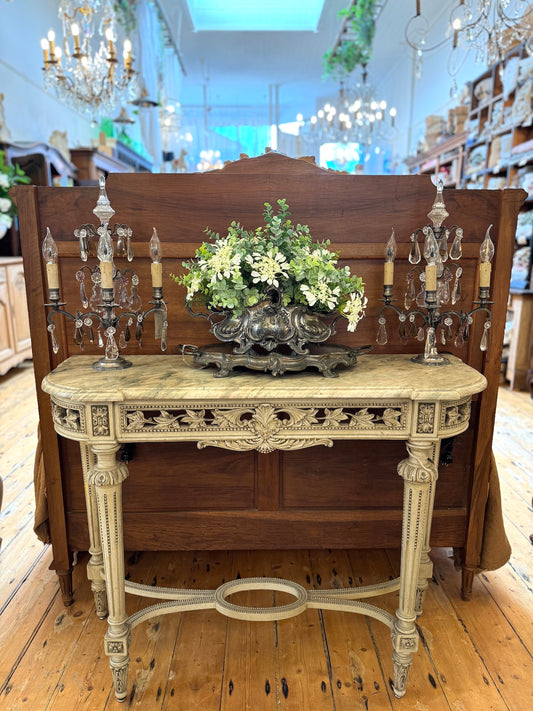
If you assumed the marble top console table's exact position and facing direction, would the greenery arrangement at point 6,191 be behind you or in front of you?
behind

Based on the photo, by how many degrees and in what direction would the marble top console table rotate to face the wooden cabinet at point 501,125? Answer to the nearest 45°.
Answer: approximately 135° to its left

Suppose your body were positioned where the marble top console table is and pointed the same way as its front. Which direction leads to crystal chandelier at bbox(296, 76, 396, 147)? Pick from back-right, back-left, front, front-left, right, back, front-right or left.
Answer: back

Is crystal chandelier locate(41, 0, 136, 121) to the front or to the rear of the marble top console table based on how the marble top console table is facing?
to the rear

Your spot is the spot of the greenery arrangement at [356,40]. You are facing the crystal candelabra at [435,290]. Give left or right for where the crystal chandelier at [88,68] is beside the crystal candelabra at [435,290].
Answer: right

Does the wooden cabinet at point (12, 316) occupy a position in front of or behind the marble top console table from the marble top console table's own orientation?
behind

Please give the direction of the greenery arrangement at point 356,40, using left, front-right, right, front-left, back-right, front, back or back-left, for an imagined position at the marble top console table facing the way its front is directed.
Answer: back

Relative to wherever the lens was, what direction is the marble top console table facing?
facing the viewer

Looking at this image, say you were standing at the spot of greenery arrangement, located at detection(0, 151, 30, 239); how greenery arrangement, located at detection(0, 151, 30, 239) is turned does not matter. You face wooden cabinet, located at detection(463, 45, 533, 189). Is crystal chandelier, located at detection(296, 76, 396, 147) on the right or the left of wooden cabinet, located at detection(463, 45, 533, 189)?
left
